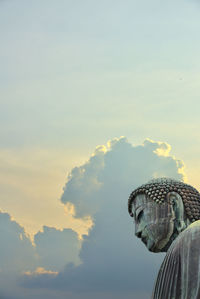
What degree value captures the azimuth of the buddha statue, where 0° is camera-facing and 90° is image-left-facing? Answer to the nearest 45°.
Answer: approximately 90°
